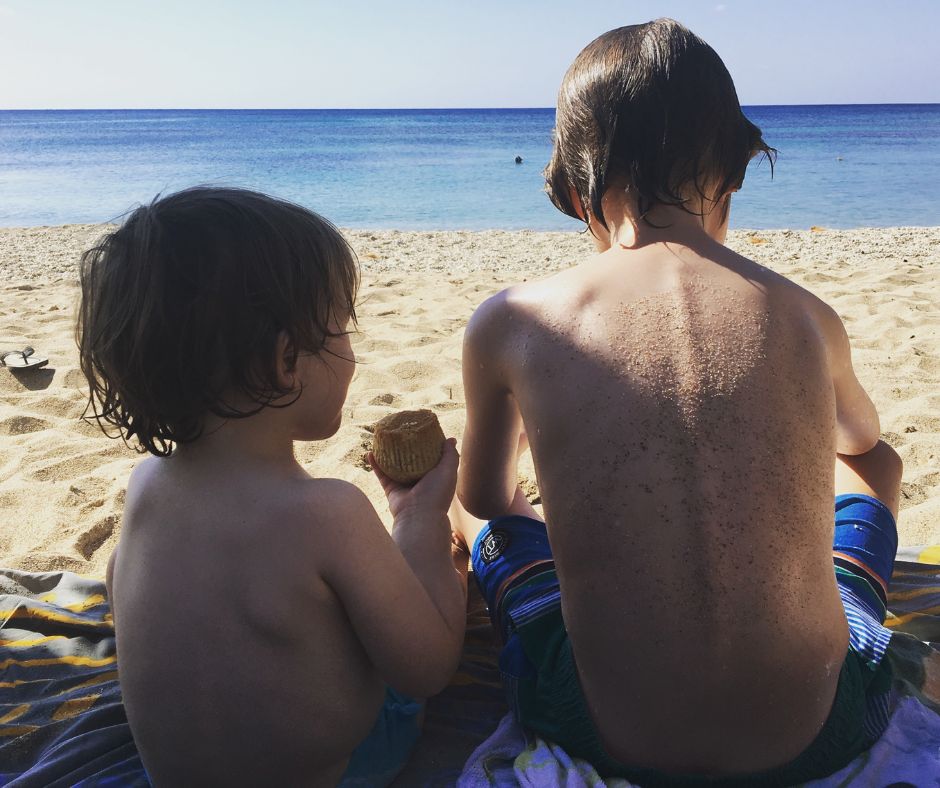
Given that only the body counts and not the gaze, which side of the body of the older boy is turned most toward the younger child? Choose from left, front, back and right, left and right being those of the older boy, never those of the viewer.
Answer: left

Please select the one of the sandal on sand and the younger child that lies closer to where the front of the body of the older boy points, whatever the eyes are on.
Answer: the sandal on sand

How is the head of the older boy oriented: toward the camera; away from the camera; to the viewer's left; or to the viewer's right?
away from the camera

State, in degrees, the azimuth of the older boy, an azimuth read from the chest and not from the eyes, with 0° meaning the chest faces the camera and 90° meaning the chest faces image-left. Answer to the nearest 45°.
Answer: approximately 180°

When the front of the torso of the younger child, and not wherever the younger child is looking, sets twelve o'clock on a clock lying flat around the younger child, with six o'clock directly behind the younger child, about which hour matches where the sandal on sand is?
The sandal on sand is roughly at 10 o'clock from the younger child.

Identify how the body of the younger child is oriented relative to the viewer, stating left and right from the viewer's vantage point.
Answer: facing away from the viewer and to the right of the viewer

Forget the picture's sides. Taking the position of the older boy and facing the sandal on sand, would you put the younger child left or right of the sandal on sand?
left

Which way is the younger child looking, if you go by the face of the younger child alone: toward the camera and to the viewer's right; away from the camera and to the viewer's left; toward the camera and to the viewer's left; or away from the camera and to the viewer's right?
away from the camera and to the viewer's right

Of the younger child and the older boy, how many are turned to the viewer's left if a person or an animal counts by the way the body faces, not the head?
0
